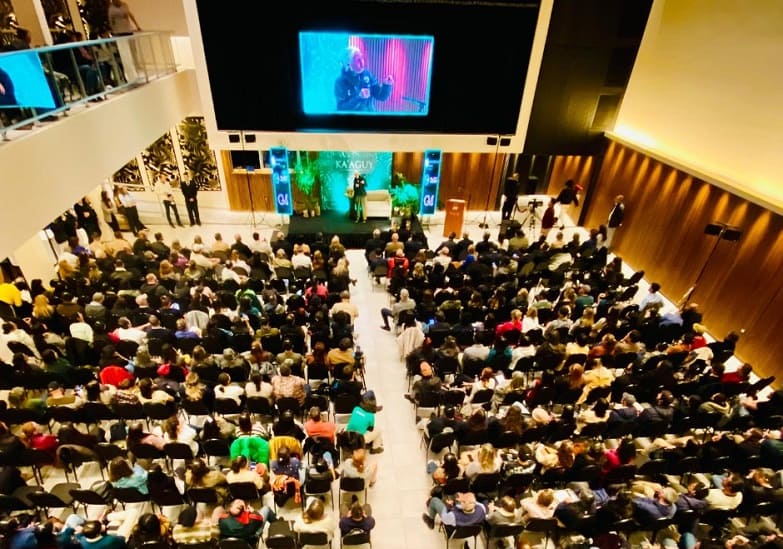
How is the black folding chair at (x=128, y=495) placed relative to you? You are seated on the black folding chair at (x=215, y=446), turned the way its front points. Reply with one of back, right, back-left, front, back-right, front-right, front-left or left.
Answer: left

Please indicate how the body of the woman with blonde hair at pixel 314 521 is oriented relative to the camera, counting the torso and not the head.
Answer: away from the camera

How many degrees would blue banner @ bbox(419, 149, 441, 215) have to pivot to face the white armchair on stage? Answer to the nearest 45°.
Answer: approximately 90° to its right

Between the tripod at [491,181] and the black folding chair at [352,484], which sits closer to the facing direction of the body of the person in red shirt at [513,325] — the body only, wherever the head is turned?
the tripod

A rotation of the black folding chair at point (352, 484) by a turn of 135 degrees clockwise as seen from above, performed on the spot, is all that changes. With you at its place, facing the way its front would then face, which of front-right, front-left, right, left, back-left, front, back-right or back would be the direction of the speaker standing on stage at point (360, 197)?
back-left

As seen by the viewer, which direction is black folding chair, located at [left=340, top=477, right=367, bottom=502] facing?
away from the camera

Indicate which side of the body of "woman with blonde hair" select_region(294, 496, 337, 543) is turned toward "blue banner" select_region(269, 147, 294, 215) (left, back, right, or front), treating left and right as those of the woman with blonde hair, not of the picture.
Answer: front

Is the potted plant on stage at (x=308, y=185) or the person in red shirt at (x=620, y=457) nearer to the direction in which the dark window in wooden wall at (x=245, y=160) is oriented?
the person in red shirt

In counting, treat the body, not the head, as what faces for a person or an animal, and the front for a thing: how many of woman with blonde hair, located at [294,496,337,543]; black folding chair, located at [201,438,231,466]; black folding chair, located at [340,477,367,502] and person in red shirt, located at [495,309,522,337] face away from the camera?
4

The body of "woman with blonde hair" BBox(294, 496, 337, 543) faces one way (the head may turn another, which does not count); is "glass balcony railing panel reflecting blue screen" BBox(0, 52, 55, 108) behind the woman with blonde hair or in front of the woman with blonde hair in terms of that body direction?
in front

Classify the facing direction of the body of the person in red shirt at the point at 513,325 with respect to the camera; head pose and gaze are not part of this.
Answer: away from the camera

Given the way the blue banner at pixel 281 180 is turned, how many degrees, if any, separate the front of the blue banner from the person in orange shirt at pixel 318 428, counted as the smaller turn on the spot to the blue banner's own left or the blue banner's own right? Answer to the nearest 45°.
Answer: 0° — it already faces them

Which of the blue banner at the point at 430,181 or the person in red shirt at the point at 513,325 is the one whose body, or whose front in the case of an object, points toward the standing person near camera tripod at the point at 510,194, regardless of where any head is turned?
the person in red shirt

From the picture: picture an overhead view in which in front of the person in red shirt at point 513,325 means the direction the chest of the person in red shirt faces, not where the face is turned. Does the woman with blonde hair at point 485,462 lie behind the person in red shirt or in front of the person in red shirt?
behind

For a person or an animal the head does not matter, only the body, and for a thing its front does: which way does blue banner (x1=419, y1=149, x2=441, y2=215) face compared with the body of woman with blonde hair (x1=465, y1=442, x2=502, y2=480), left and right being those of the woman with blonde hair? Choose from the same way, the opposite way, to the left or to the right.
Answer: the opposite way

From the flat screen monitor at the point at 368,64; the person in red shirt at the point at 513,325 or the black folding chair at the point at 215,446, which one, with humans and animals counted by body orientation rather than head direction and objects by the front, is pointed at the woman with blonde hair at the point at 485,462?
the flat screen monitor

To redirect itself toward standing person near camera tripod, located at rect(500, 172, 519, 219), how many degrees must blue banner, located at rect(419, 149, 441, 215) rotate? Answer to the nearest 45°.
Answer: approximately 90° to its left

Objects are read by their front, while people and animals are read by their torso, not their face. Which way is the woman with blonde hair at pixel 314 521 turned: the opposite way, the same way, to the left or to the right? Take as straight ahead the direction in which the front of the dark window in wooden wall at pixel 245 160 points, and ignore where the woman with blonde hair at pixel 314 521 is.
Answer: the opposite way

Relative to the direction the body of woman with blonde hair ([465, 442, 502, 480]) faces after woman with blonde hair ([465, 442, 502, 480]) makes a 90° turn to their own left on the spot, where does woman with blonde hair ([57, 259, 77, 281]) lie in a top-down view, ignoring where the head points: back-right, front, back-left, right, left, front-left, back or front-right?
front

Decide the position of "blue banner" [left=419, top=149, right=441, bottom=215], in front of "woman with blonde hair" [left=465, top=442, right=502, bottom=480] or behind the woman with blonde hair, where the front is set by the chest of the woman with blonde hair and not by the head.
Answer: in front

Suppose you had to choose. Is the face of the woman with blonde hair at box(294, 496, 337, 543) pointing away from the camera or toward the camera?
away from the camera

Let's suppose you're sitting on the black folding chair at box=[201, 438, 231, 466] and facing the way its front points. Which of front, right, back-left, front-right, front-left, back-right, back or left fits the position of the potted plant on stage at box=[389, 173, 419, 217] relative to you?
front-right

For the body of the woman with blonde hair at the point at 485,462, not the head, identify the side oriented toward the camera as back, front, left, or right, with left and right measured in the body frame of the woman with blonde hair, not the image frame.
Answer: back

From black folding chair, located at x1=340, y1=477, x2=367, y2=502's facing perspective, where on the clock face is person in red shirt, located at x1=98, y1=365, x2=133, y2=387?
The person in red shirt is roughly at 10 o'clock from the black folding chair.
